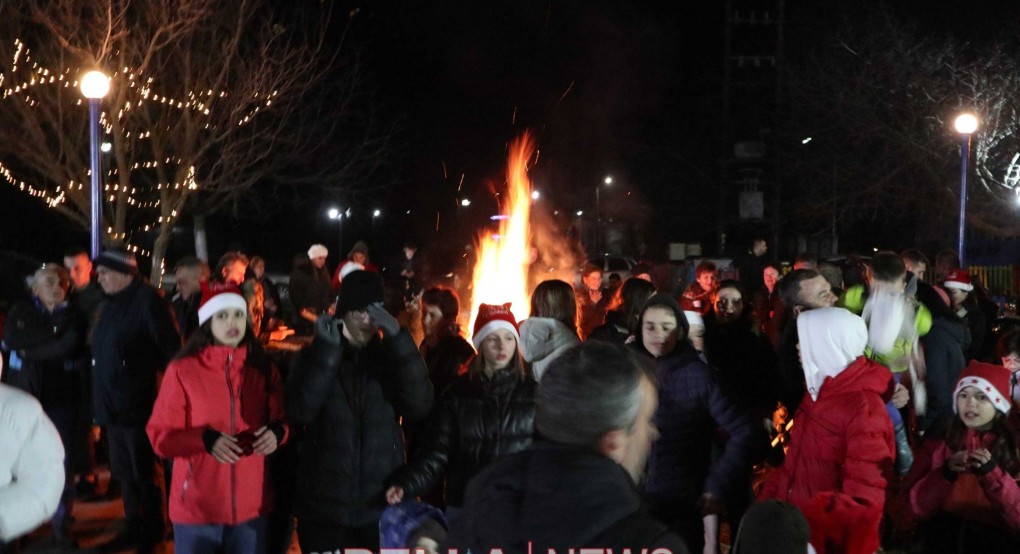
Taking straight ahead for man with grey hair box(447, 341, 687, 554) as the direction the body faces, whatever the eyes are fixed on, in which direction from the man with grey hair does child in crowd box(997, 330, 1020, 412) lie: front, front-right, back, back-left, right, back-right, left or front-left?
front

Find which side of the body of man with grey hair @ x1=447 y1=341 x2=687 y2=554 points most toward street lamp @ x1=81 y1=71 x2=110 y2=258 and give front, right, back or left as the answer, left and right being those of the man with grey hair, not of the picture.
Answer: left

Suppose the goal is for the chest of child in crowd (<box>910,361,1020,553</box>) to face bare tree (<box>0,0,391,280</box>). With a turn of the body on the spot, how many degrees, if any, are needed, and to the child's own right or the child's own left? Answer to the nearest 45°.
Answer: approximately 90° to the child's own right

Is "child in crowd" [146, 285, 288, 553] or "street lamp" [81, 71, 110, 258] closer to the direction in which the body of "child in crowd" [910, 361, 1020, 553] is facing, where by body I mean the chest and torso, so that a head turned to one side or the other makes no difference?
the child in crowd

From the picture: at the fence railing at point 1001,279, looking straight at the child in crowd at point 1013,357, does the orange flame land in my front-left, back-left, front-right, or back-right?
front-right

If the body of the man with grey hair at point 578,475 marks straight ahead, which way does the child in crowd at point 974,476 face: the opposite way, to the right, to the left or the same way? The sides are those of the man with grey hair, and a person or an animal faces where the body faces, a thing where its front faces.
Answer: the opposite way

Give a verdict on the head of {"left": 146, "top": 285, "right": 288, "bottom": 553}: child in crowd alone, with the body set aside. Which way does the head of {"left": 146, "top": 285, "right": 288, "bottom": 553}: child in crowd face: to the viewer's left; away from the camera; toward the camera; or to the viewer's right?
toward the camera

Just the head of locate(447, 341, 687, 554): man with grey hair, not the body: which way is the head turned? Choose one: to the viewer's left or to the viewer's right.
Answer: to the viewer's right

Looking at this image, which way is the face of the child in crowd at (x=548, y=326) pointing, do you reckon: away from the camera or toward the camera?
away from the camera

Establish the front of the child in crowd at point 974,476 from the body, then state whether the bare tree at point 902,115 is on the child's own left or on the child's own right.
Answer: on the child's own right

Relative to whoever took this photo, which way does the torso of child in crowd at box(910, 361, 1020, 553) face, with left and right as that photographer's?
facing the viewer and to the left of the viewer

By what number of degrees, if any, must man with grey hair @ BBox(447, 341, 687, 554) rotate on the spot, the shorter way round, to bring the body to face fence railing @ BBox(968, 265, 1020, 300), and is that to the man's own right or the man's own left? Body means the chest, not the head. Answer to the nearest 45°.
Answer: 0° — they already face it

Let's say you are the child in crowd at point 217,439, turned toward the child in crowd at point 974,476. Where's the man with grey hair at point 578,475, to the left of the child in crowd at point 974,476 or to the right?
right

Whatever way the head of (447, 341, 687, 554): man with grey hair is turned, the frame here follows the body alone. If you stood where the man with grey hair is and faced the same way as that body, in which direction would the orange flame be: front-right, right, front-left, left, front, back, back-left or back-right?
front-left

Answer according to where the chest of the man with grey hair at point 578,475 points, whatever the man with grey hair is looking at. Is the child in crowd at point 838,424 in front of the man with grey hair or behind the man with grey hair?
in front

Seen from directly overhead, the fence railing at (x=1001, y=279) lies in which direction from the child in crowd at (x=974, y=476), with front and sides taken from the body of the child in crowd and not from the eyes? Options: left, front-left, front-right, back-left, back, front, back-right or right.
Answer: back-right

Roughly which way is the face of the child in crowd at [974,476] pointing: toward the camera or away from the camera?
toward the camera

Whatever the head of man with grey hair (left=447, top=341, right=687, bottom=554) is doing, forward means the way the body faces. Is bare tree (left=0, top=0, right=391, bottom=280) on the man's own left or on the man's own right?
on the man's own left

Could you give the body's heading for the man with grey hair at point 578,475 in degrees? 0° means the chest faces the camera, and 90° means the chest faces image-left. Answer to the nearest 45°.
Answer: approximately 225°
